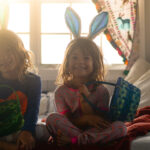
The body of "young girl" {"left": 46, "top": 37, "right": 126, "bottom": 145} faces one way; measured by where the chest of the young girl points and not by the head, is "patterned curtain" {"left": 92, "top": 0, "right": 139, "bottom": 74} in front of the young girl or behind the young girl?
behind

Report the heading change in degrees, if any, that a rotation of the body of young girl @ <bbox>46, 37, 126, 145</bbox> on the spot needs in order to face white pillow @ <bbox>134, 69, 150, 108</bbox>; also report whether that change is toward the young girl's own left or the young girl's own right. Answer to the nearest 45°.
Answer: approximately 135° to the young girl's own left

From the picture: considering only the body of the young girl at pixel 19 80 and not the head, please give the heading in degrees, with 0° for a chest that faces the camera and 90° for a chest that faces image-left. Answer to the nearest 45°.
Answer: approximately 0°

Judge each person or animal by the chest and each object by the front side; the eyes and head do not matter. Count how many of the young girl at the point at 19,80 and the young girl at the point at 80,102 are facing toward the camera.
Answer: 2
